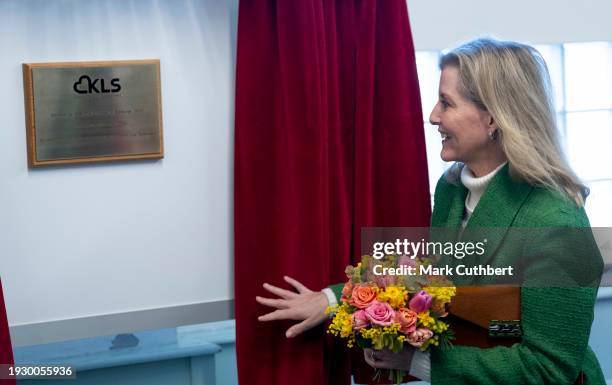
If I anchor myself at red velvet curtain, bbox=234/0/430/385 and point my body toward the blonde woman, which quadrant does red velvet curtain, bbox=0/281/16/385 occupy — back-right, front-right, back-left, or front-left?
back-right

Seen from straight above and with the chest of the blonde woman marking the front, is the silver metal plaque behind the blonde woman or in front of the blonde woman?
in front

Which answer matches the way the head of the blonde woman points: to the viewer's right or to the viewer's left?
to the viewer's left

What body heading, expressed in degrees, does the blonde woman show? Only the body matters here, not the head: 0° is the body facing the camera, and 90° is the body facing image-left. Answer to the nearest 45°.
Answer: approximately 90°

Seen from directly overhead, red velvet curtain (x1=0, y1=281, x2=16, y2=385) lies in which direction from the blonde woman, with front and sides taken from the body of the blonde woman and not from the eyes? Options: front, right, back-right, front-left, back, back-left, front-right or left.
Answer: front
